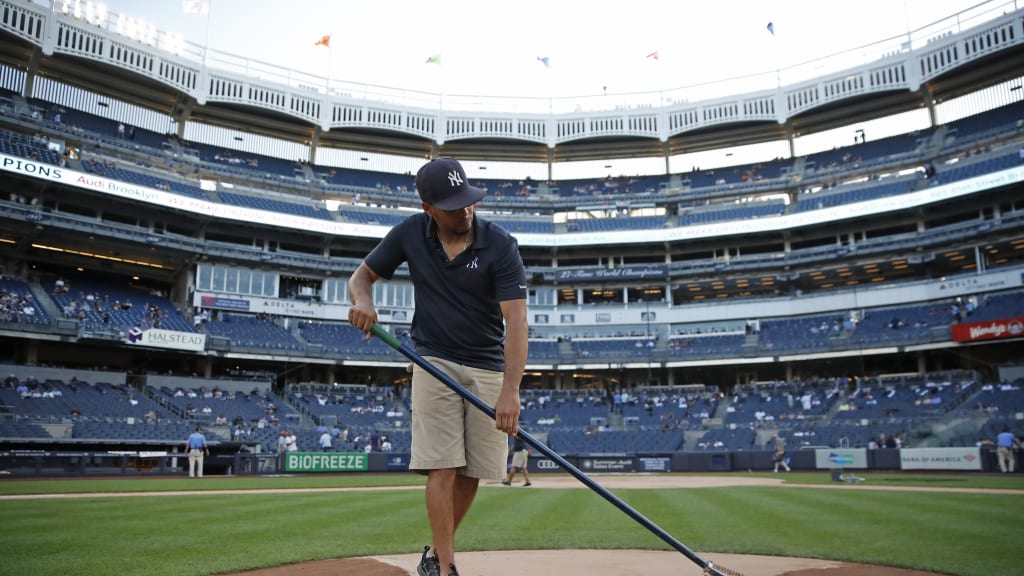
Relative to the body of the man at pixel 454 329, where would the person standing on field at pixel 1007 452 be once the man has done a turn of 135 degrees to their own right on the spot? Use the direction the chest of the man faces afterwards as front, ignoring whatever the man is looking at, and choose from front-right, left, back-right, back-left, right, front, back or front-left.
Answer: right

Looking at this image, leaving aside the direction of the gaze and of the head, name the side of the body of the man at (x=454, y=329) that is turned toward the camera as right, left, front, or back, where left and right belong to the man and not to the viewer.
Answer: front

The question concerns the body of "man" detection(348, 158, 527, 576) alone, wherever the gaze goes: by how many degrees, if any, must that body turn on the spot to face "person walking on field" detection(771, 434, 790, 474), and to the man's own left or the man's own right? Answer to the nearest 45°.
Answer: approximately 135° to the man's own left

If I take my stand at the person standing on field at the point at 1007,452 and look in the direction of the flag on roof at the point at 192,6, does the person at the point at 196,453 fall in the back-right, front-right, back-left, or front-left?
front-left

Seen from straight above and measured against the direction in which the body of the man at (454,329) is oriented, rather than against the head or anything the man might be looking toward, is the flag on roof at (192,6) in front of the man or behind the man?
behind

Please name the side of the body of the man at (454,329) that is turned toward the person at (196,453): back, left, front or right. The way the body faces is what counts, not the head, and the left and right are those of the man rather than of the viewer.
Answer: back

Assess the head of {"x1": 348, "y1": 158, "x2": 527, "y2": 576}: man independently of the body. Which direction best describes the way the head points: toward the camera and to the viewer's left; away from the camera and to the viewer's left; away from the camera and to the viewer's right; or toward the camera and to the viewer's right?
toward the camera and to the viewer's right

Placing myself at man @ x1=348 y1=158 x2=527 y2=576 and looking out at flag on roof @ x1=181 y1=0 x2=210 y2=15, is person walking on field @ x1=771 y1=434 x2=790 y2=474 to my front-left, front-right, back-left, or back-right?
front-right
